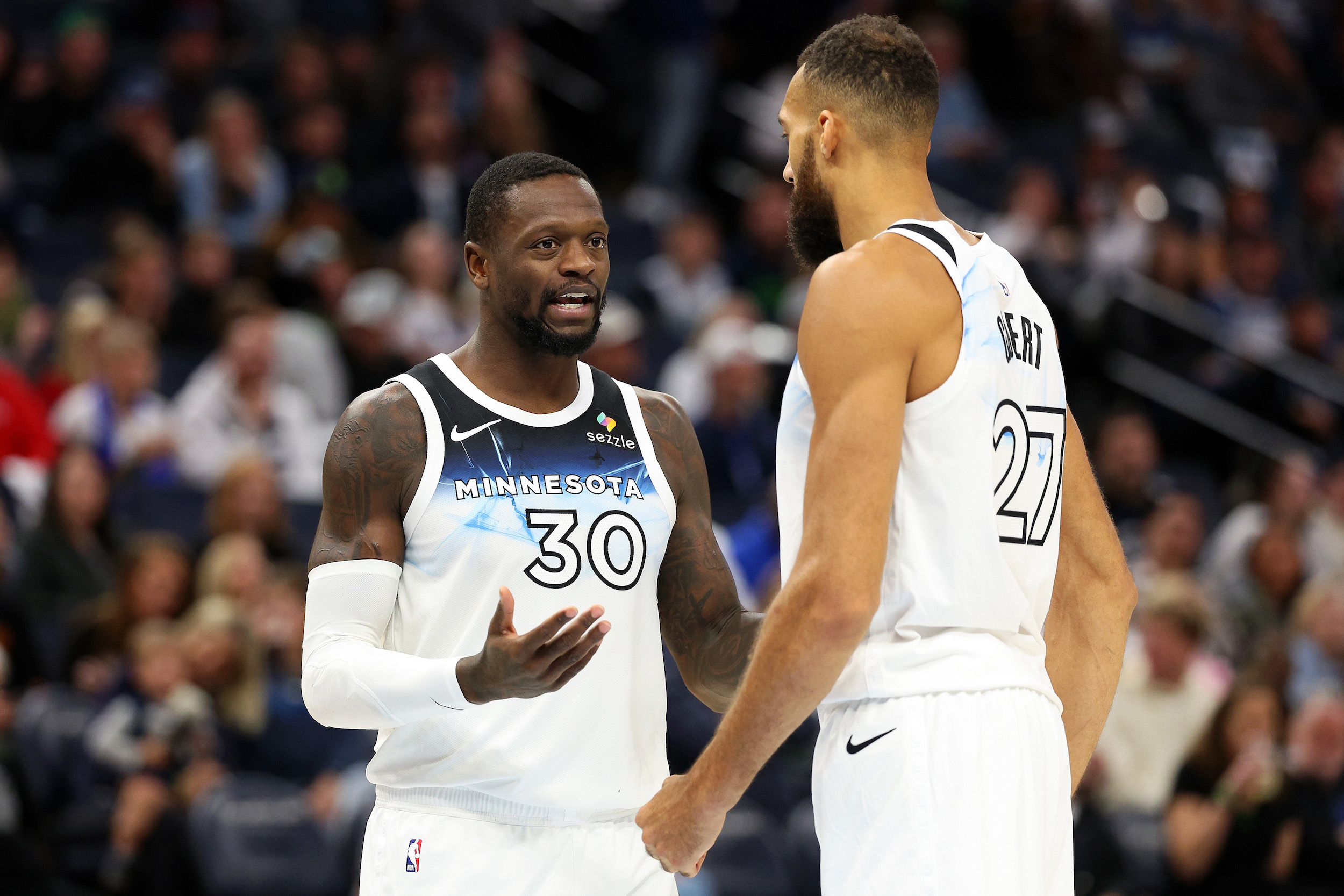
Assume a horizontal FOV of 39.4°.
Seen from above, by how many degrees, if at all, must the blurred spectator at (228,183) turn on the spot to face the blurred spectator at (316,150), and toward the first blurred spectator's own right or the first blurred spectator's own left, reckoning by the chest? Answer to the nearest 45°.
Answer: approximately 135° to the first blurred spectator's own left

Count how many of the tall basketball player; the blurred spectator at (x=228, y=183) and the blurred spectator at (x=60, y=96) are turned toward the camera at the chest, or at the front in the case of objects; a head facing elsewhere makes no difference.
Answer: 2

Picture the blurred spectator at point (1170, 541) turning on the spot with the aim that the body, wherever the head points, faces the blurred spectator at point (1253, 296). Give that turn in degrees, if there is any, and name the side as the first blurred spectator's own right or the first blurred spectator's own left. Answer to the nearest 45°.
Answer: approximately 180°

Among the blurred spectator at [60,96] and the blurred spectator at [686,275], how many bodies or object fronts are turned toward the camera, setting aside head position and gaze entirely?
2

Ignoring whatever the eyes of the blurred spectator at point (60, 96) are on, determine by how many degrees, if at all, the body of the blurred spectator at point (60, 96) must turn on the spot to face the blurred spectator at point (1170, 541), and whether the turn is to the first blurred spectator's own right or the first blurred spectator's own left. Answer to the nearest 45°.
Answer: approximately 45° to the first blurred spectator's own left

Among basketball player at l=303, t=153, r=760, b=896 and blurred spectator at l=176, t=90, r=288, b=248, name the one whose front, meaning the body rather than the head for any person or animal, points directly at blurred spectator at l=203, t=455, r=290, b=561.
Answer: blurred spectator at l=176, t=90, r=288, b=248

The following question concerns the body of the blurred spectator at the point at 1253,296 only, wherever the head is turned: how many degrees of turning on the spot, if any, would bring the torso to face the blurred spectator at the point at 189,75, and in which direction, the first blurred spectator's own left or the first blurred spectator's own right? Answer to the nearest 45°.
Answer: approximately 45° to the first blurred spectator's own right
